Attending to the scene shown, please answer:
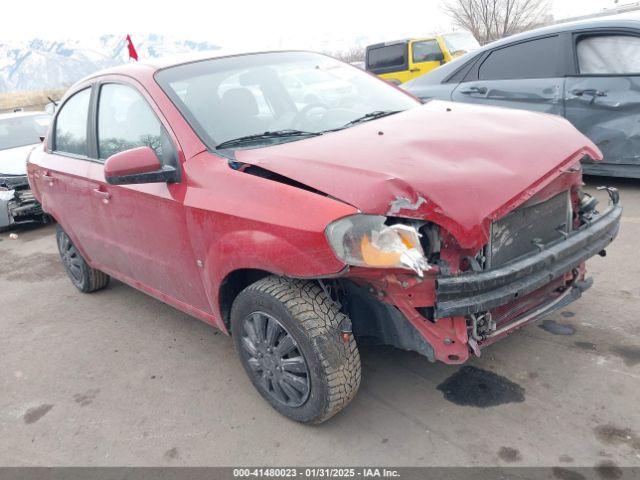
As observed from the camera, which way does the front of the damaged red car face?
facing the viewer and to the right of the viewer

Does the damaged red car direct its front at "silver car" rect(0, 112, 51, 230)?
no

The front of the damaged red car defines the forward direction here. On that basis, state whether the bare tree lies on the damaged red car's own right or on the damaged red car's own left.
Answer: on the damaged red car's own left

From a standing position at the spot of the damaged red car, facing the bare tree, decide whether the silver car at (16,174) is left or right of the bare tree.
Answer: left

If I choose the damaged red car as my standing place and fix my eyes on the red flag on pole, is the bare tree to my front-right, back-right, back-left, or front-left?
front-right

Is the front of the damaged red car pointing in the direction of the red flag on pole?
no
